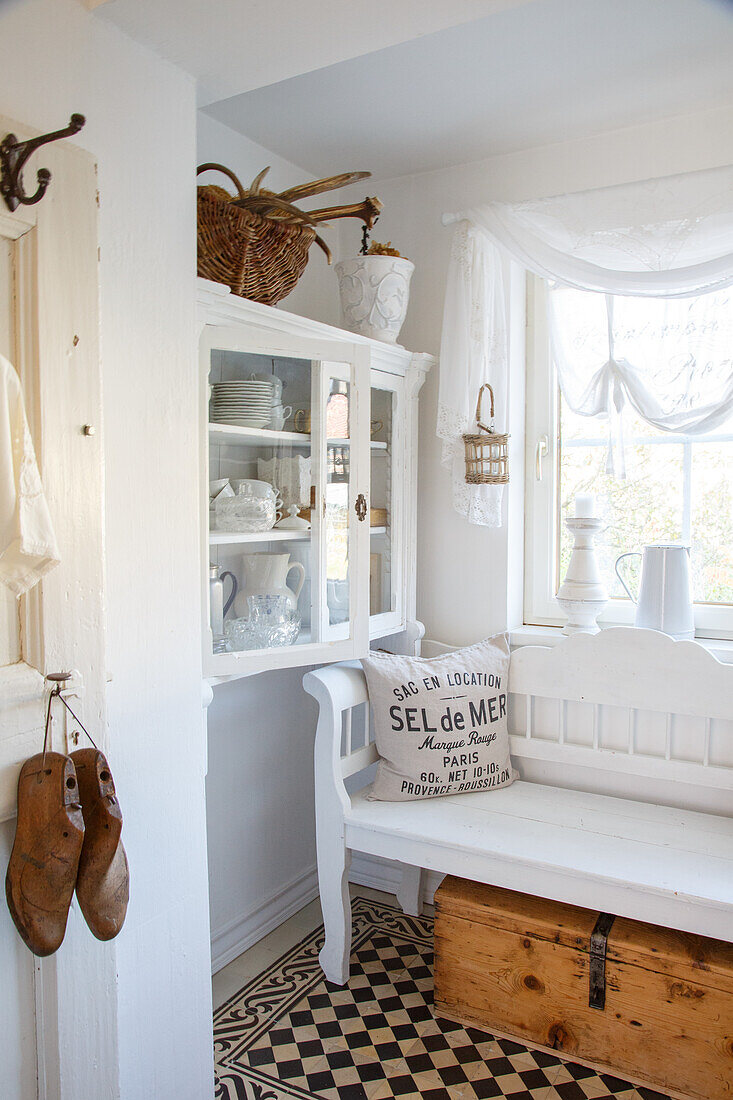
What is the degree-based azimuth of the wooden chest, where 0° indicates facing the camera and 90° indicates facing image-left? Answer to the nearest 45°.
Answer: approximately 45°

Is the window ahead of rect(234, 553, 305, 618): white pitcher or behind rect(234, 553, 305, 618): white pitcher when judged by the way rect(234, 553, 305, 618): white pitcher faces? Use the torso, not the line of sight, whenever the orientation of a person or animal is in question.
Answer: behind

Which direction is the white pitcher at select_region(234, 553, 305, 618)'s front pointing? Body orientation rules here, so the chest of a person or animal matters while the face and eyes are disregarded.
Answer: to the viewer's left

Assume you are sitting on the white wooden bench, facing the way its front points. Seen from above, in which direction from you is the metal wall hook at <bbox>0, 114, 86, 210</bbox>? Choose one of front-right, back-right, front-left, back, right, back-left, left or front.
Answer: front

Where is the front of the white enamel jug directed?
to the viewer's right

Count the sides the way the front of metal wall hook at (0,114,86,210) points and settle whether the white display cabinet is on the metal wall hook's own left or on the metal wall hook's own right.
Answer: on the metal wall hook's own left

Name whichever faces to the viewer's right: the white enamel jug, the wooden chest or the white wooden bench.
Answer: the white enamel jug

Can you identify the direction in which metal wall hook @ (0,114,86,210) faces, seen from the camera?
facing the viewer and to the right of the viewer

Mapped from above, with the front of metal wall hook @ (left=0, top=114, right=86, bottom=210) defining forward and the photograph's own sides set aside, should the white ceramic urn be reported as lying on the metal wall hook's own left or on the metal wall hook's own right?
on the metal wall hook's own left

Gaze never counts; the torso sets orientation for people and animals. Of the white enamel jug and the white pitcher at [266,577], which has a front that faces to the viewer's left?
the white pitcher

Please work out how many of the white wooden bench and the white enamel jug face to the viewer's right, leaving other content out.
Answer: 1

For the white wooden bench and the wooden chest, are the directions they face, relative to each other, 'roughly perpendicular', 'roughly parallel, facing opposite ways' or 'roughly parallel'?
roughly parallel

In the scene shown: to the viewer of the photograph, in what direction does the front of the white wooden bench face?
facing the viewer and to the left of the viewer

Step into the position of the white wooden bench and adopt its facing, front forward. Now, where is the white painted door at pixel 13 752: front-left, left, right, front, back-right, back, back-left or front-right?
front

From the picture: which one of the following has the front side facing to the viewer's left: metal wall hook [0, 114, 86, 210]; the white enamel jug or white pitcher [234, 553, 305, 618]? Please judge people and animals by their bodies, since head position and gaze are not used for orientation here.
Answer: the white pitcher

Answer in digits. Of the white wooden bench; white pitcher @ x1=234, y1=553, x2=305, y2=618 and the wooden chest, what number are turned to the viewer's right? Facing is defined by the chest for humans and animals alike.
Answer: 0
